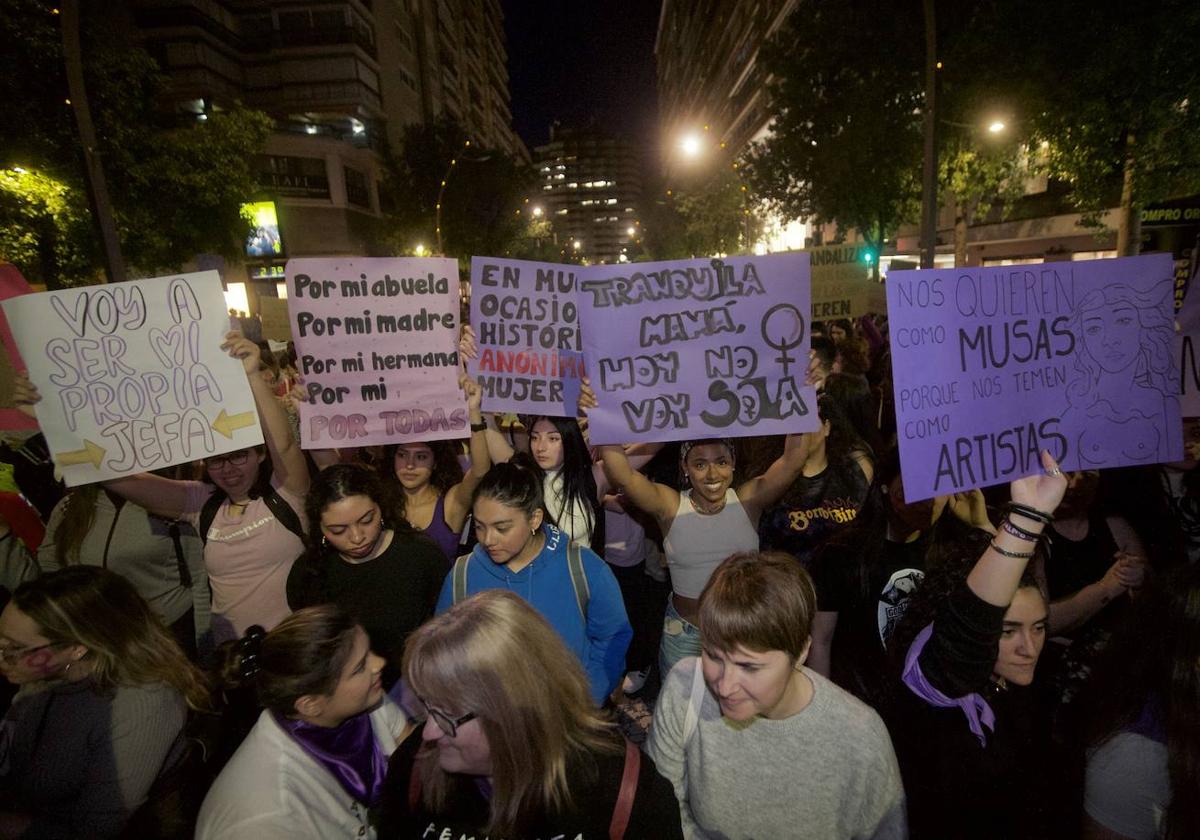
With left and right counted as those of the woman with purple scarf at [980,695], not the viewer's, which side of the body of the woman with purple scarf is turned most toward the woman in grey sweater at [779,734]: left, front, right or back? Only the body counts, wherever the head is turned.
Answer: right

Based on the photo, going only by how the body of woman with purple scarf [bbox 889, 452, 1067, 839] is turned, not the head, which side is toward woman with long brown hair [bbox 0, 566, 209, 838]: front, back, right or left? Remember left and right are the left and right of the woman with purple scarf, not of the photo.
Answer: right

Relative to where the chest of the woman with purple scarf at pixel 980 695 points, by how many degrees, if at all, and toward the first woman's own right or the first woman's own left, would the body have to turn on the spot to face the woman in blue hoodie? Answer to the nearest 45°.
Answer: approximately 135° to the first woman's own right

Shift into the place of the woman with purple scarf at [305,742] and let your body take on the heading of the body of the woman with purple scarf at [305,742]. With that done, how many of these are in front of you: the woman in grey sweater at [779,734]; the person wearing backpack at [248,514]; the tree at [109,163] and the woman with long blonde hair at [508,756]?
2

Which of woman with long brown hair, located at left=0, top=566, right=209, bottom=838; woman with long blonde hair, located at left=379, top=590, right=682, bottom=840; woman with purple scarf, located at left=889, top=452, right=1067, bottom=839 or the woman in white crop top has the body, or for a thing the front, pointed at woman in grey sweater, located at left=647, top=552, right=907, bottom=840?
the woman in white crop top

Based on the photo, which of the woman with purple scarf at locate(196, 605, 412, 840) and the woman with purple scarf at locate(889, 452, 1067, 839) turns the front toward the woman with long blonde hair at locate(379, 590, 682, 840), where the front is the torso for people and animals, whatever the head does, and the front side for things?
the woman with purple scarf at locate(196, 605, 412, 840)

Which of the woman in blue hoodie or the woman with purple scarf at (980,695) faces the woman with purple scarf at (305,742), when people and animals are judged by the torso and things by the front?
the woman in blue hoodie
